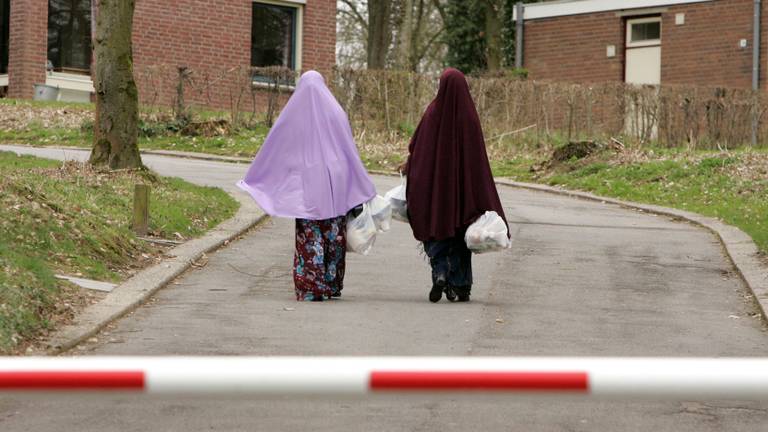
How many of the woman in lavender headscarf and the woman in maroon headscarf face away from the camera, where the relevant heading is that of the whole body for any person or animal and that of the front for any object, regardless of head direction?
2

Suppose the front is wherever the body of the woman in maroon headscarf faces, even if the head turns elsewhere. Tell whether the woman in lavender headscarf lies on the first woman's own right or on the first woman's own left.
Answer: on the first woman's own left

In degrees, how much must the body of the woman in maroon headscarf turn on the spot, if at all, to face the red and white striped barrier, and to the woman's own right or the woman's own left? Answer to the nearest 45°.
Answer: approximately 180°

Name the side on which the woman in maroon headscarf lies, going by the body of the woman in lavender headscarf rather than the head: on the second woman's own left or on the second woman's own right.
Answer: on the second woman's own right

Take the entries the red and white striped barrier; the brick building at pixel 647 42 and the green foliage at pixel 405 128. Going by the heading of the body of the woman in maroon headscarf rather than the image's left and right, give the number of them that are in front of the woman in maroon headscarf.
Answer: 2

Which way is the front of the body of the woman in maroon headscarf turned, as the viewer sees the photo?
away from the camera

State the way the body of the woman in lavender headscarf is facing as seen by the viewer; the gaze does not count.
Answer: away from the camera

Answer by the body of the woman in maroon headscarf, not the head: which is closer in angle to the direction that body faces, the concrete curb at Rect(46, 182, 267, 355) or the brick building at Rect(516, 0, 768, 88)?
the brick building

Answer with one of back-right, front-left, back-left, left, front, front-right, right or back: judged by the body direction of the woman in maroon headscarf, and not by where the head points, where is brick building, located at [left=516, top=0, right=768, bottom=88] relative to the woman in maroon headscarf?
front

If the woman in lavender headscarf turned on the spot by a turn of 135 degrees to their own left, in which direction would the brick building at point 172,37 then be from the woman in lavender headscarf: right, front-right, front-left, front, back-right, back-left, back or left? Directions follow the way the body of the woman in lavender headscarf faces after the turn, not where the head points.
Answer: back-right

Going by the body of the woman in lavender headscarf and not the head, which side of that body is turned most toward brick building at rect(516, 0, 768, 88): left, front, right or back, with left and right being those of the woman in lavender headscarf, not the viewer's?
front

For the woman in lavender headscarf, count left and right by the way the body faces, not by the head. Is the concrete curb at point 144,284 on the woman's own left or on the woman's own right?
on the woman's own left

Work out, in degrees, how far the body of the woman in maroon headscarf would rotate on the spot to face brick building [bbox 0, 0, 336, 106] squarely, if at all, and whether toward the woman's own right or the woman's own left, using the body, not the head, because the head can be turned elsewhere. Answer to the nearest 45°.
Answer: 0° — they already face it

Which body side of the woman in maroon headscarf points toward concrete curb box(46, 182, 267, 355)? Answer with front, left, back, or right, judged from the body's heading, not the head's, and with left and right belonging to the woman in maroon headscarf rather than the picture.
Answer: left
